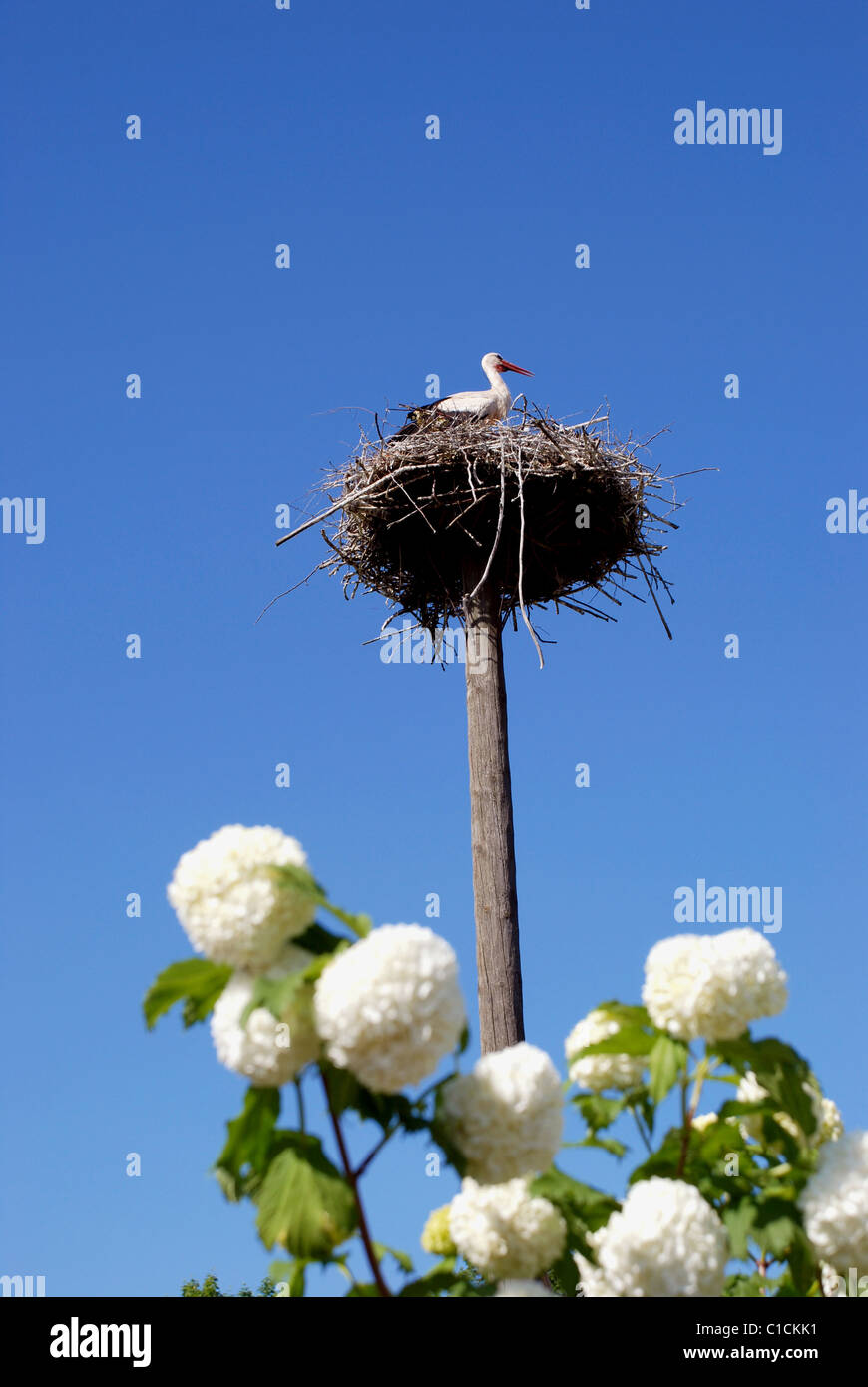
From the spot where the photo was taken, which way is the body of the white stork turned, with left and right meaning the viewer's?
facing to the right of the viewer

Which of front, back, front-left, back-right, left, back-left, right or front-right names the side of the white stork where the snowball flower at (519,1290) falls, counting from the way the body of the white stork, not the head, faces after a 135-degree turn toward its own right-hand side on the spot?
front-left

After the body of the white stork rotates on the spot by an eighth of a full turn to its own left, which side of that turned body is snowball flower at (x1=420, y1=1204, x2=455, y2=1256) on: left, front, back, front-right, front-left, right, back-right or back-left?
back-right

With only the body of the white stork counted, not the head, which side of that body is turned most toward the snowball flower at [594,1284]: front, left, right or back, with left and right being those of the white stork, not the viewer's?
right

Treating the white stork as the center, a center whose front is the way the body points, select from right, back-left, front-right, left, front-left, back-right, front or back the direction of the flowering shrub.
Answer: right
